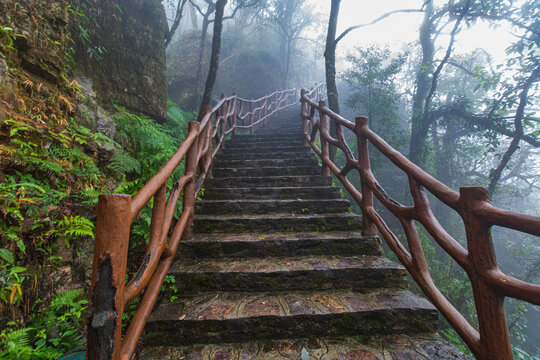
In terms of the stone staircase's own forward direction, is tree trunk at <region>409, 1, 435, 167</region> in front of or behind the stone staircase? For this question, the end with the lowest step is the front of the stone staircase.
behind

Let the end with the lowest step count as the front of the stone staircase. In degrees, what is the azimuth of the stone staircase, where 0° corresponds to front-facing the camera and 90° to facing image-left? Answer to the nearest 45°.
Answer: approximately 0°

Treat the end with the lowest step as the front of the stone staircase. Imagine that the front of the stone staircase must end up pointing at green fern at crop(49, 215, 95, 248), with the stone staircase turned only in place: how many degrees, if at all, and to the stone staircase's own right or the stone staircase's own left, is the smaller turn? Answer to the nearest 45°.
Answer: approximately 90° to the stone staircase's own right

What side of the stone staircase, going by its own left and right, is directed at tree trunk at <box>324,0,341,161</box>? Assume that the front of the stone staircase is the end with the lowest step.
back
